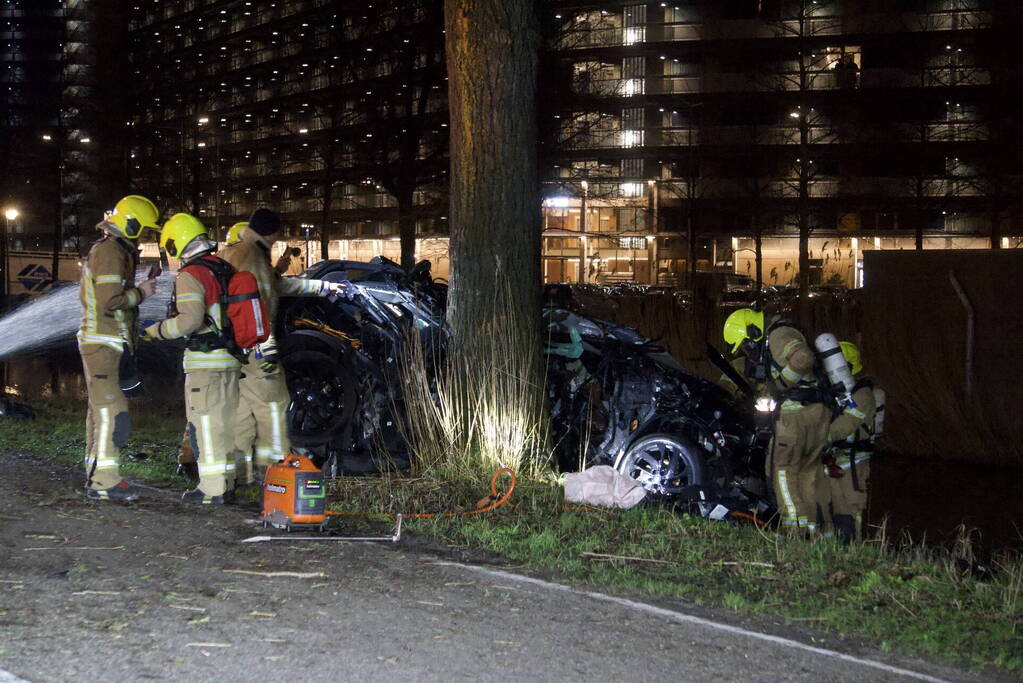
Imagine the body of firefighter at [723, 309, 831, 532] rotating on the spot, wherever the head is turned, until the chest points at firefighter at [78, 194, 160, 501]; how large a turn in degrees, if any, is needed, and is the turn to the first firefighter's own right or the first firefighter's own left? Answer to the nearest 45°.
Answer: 0° — they already face them

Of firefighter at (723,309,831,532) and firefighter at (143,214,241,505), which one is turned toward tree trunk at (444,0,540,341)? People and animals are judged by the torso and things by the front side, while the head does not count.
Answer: firefighter at (723,309,831,532)

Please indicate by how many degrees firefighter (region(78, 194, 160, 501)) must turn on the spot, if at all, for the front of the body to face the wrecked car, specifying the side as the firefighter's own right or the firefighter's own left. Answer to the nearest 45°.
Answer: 0° — they already face it

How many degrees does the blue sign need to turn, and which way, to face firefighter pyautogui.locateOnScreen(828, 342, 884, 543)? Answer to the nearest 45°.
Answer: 0° — it already faces them

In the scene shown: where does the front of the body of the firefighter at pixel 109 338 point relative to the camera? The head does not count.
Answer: to the viewer's right

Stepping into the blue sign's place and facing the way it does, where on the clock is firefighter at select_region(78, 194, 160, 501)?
The firefighter is roughly at 12 o'clock from the blue sign.

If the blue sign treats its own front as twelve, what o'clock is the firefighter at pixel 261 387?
The firefighter is roughly at 12 o'clock from the blue sign.

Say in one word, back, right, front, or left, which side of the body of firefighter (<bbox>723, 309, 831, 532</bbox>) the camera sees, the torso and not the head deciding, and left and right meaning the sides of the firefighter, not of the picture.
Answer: left
